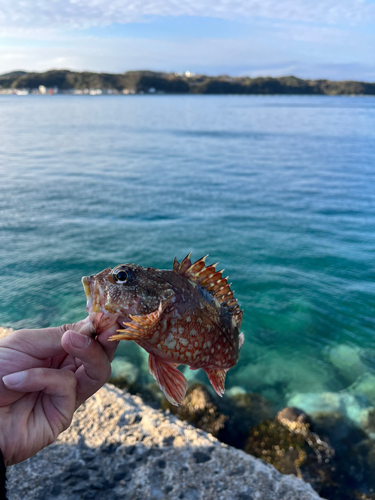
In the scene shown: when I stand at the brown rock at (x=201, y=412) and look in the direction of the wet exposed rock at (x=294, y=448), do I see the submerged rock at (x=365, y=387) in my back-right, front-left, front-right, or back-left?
front-left

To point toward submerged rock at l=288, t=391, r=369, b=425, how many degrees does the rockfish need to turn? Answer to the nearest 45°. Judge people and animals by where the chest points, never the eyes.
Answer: approximately 135° to its right

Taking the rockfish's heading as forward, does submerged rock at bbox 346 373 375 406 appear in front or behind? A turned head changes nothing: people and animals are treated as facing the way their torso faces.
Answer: behind

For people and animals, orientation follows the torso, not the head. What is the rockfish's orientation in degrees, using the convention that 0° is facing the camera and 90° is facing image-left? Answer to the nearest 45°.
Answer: approximately 90°

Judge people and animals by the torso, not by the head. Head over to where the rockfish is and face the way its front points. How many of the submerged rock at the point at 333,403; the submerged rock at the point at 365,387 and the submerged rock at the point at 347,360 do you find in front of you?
0

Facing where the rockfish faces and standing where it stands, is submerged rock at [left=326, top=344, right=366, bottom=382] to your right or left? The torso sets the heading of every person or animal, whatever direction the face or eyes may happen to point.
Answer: on your right
